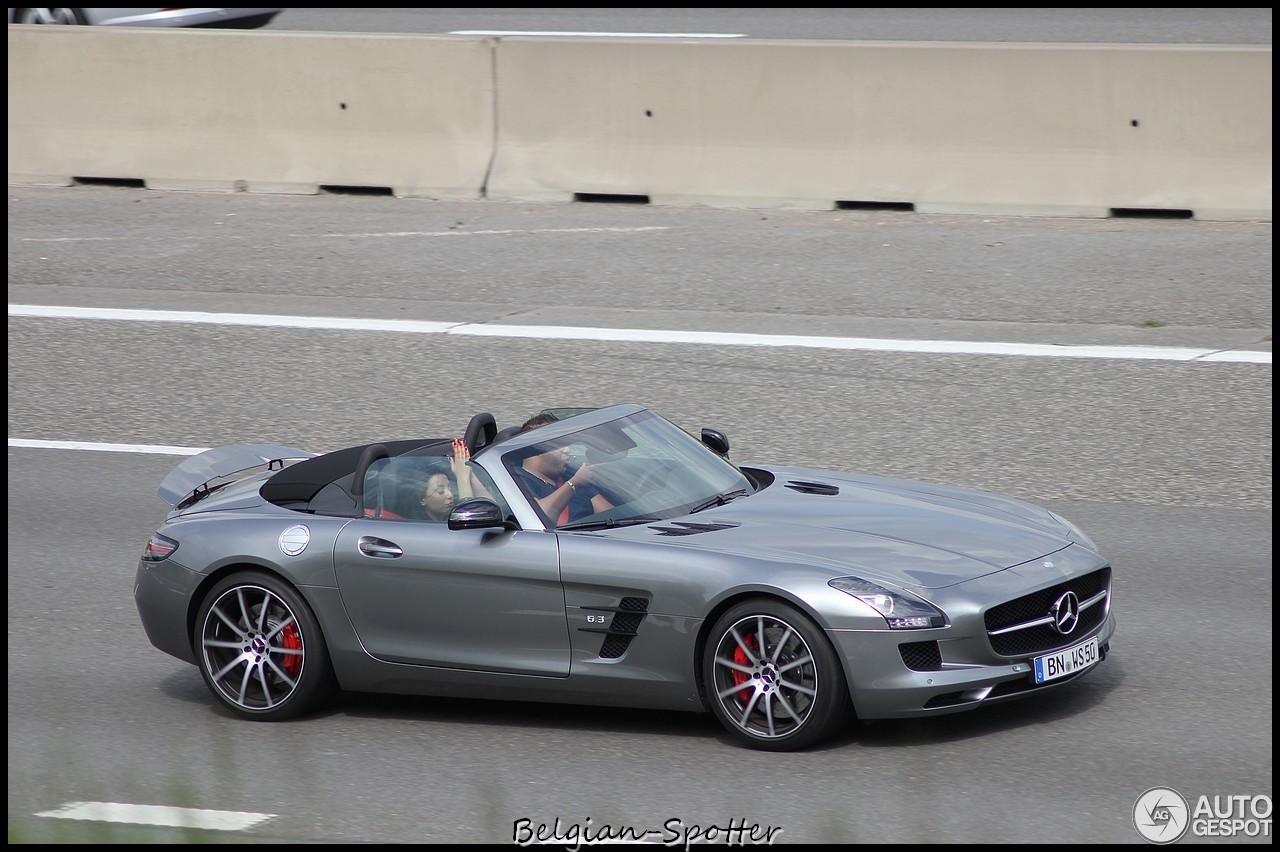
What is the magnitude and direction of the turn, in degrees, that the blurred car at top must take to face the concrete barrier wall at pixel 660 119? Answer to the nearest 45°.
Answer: approximately 180°

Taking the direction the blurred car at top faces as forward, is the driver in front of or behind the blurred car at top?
behind

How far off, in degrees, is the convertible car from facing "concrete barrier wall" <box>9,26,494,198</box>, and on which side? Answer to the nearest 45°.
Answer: approximately 135° to its left

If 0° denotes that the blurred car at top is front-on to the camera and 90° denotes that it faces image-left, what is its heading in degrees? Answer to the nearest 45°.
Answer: approximately 135°

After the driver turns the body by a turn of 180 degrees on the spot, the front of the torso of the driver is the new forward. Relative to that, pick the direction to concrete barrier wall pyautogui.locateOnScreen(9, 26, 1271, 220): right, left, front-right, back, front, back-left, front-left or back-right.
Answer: front-right

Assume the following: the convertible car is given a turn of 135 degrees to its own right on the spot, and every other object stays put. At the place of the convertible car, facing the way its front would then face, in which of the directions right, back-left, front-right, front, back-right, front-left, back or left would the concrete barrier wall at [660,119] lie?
right

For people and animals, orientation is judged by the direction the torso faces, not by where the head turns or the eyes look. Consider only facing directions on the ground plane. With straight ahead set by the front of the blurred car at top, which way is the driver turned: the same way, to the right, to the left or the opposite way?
the opposite way

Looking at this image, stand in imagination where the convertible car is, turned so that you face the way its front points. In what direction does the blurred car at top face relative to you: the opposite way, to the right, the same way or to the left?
the opposite way

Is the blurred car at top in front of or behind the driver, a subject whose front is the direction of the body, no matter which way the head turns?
behind

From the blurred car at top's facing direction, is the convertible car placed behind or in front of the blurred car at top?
behind

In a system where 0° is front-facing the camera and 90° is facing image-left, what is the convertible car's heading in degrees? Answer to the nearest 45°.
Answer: approximately 315°
